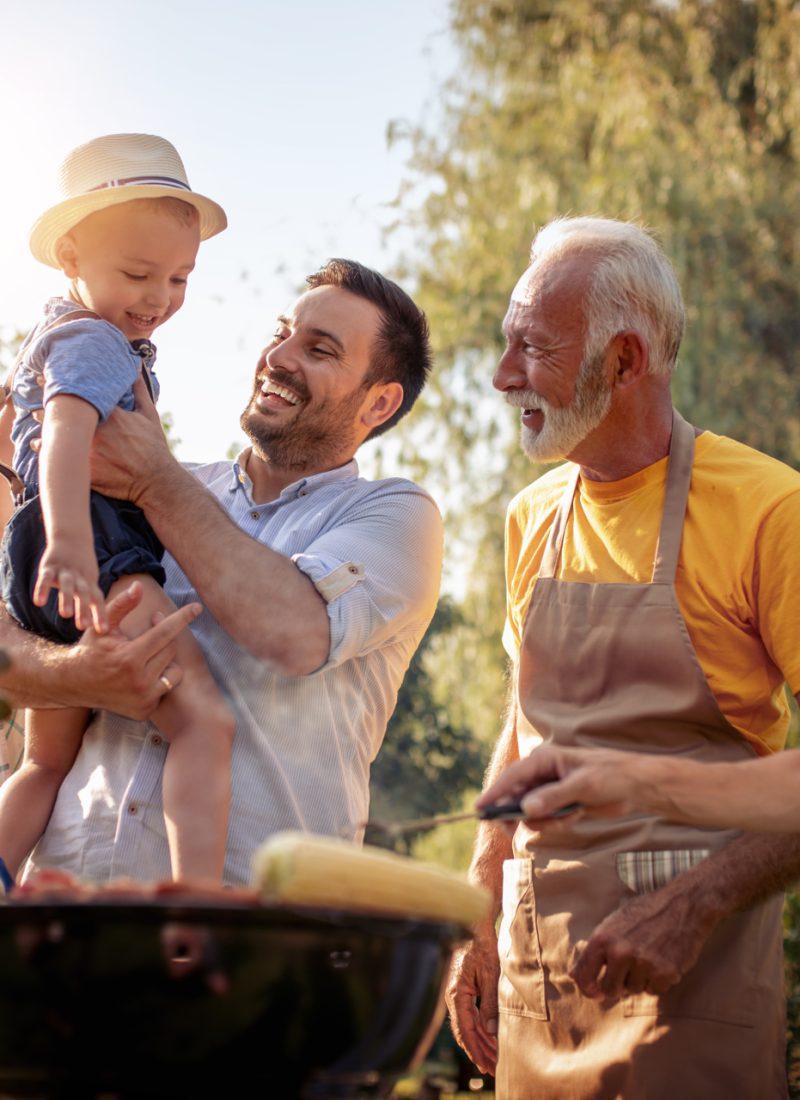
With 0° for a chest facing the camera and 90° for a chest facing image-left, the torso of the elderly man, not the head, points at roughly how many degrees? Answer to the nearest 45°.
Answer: approximately 45°

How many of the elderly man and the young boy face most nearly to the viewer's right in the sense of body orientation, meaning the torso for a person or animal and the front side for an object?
1

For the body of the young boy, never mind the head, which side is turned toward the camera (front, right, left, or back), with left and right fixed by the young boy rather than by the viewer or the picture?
right

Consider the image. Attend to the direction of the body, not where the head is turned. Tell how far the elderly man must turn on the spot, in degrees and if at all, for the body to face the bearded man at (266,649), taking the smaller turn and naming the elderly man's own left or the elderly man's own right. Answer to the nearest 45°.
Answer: approximately 45° to the elderly man's own right

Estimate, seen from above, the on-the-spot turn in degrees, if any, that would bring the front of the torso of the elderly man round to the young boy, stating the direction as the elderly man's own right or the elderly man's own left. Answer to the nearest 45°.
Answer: approximately 45° to the elderly man's own right

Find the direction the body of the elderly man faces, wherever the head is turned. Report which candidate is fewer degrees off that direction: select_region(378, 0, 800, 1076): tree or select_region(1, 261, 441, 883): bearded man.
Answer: the bearded man

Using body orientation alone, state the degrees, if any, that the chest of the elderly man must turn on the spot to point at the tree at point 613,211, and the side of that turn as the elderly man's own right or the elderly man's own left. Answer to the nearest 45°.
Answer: approximately 135° to the elderly man's own right

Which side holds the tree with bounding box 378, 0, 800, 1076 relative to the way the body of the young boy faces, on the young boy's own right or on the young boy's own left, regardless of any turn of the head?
on the young boy's own left
